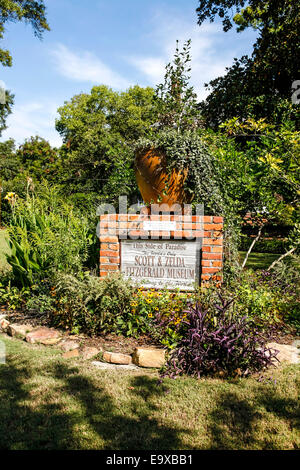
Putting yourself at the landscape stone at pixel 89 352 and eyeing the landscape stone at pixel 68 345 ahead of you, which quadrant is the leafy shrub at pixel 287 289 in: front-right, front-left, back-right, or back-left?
back-right

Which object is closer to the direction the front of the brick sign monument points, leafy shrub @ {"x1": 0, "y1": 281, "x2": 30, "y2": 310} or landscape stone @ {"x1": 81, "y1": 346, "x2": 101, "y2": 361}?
the landscape stone

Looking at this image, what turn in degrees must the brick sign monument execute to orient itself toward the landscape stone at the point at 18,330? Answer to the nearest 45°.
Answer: approximately 90° to its right

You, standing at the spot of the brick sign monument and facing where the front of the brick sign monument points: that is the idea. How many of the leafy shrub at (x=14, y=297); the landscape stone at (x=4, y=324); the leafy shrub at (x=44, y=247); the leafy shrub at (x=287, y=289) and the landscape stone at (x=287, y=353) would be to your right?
3

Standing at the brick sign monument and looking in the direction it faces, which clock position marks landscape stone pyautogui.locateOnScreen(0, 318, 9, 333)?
The landscape stone is roughly at 3 o'clock from the brick sign monument.

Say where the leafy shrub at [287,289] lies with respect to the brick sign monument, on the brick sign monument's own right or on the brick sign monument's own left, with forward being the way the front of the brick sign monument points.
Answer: on the brick sign monument's own left

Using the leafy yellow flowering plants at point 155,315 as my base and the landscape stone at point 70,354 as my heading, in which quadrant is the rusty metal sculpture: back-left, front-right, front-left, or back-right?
back-right

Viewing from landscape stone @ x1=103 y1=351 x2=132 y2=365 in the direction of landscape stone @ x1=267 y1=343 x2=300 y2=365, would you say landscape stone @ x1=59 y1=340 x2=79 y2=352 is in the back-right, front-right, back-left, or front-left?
back-left

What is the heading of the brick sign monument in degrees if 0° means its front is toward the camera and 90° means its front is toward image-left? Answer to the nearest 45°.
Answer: approximately 0°

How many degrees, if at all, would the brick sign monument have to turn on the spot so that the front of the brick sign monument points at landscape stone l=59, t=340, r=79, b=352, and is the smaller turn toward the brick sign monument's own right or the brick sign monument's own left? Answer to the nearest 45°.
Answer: approximately 45° to the brick sign monument's own right

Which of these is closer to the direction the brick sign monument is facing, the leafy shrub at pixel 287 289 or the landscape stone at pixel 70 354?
the landscape stone

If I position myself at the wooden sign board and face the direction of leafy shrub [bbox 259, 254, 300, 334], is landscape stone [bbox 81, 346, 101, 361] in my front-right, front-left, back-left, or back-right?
back-right
